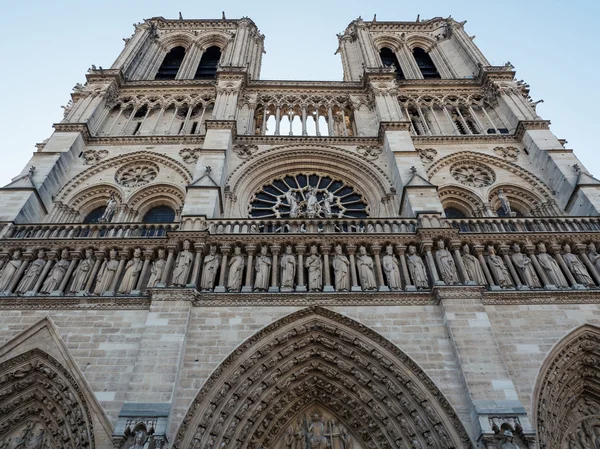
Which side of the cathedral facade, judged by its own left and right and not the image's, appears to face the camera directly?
front
